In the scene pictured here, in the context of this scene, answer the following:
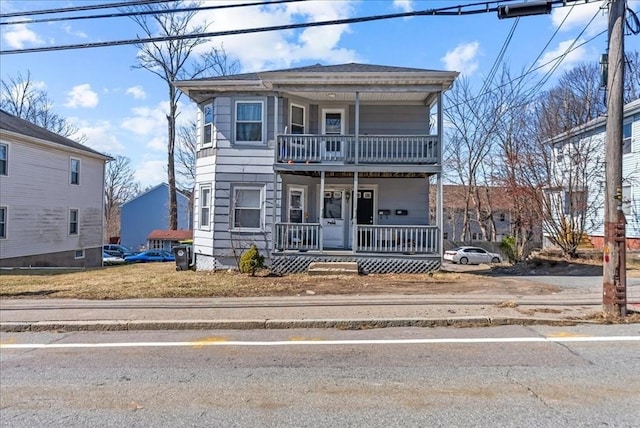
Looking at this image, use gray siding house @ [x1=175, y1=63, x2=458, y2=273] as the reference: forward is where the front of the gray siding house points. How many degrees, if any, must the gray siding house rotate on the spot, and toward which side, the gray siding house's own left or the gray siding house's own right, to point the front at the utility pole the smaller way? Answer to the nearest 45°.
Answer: approximately 45° to the gray siding house's own left

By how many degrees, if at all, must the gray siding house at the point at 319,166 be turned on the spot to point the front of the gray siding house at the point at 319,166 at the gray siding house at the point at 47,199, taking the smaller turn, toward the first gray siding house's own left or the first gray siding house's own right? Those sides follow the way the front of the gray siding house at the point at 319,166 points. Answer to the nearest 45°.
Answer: approximately 135° to the first gray siding house's own right

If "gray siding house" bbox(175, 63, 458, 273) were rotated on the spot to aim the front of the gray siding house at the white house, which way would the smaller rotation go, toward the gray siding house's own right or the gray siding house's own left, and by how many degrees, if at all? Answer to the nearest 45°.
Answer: approximately 90° to the gray siding house's own left

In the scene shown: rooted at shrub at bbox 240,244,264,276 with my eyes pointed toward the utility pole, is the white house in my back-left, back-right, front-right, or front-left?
front-left

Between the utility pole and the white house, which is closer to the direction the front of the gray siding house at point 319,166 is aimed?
the utility pole

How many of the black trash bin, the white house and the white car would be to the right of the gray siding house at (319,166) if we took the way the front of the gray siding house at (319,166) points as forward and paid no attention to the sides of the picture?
1

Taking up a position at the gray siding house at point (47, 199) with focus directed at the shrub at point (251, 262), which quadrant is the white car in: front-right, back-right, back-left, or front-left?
front-left

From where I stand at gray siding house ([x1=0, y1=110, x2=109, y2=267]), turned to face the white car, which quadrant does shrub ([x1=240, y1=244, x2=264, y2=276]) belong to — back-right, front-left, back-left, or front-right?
front-right

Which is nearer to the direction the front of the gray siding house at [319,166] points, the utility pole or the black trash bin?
the utility pole

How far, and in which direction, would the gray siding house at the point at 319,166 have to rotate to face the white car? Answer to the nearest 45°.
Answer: approximately 135° to its left

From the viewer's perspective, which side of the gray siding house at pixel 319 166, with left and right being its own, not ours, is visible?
front

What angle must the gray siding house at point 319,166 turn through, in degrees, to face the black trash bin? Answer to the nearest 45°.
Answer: approximately 90° to its right
